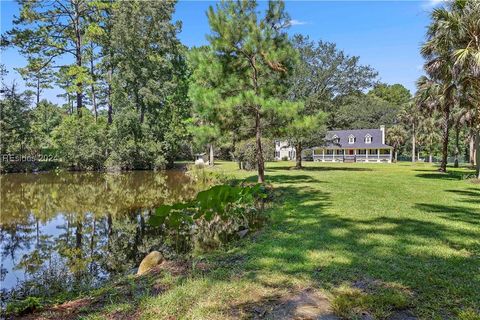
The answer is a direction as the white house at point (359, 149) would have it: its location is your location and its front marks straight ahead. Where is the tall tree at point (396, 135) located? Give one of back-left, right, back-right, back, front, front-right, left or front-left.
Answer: back-left

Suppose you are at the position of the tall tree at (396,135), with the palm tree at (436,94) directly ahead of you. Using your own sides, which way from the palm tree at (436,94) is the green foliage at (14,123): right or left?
right

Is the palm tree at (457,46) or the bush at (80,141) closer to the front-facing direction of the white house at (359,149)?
the palm tree

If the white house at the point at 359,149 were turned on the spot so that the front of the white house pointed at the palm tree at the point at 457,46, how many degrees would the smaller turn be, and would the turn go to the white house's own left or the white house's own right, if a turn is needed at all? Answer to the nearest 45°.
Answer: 0° — it already faces it

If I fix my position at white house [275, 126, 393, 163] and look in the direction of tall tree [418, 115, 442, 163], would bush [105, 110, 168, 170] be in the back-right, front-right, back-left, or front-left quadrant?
back-right

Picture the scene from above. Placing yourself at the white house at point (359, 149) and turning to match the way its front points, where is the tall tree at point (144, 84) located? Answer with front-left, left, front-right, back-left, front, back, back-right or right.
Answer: front-right

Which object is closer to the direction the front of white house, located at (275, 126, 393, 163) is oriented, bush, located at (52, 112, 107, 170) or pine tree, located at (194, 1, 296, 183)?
the pine tree

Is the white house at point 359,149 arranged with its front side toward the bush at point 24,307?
yes

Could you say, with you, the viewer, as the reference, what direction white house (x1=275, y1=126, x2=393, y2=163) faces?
facing the viewer
